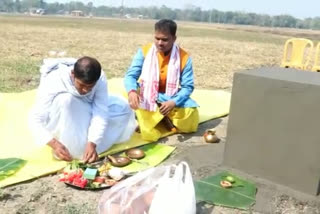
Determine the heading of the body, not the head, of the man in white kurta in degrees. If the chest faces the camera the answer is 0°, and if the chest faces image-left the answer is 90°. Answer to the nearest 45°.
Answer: approximately 0°

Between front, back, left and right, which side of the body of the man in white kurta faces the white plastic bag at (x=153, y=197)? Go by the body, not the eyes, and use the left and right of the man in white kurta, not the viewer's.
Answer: front

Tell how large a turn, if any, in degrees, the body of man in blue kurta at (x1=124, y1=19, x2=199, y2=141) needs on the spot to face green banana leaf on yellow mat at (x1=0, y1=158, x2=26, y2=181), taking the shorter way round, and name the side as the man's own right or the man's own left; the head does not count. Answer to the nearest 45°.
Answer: approximately 45° to the man's own right

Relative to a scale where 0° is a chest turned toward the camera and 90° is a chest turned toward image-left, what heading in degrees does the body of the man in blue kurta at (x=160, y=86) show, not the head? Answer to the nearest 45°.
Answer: approximately 0°

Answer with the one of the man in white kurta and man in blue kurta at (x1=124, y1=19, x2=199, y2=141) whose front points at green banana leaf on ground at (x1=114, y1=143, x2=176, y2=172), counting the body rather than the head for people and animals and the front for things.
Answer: the man in blue kurta

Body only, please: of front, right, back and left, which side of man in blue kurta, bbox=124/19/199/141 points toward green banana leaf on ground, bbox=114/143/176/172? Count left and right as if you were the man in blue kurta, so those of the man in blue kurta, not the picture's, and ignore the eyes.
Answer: front
